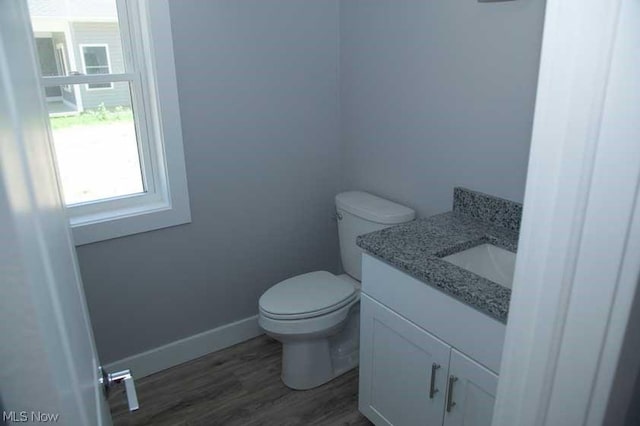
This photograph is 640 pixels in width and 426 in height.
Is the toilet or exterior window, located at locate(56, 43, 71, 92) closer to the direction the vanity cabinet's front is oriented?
the exterior window

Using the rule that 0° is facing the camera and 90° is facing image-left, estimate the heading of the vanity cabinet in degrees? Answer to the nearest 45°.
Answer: approximately 45°

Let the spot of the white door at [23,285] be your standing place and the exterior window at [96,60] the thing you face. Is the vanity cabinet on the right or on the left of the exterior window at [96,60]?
right

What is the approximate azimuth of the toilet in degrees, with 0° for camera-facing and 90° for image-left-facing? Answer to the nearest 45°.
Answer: approximately 45°

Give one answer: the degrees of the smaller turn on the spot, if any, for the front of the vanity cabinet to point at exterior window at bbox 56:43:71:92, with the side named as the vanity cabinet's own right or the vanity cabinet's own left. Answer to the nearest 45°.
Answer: approximately 45° to the vanity cabinet's own right

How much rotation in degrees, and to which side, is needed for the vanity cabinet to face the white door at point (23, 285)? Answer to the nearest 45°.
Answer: approximately 45° to its left

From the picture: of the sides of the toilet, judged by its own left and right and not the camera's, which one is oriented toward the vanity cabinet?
left

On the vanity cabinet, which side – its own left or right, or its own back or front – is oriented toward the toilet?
right
